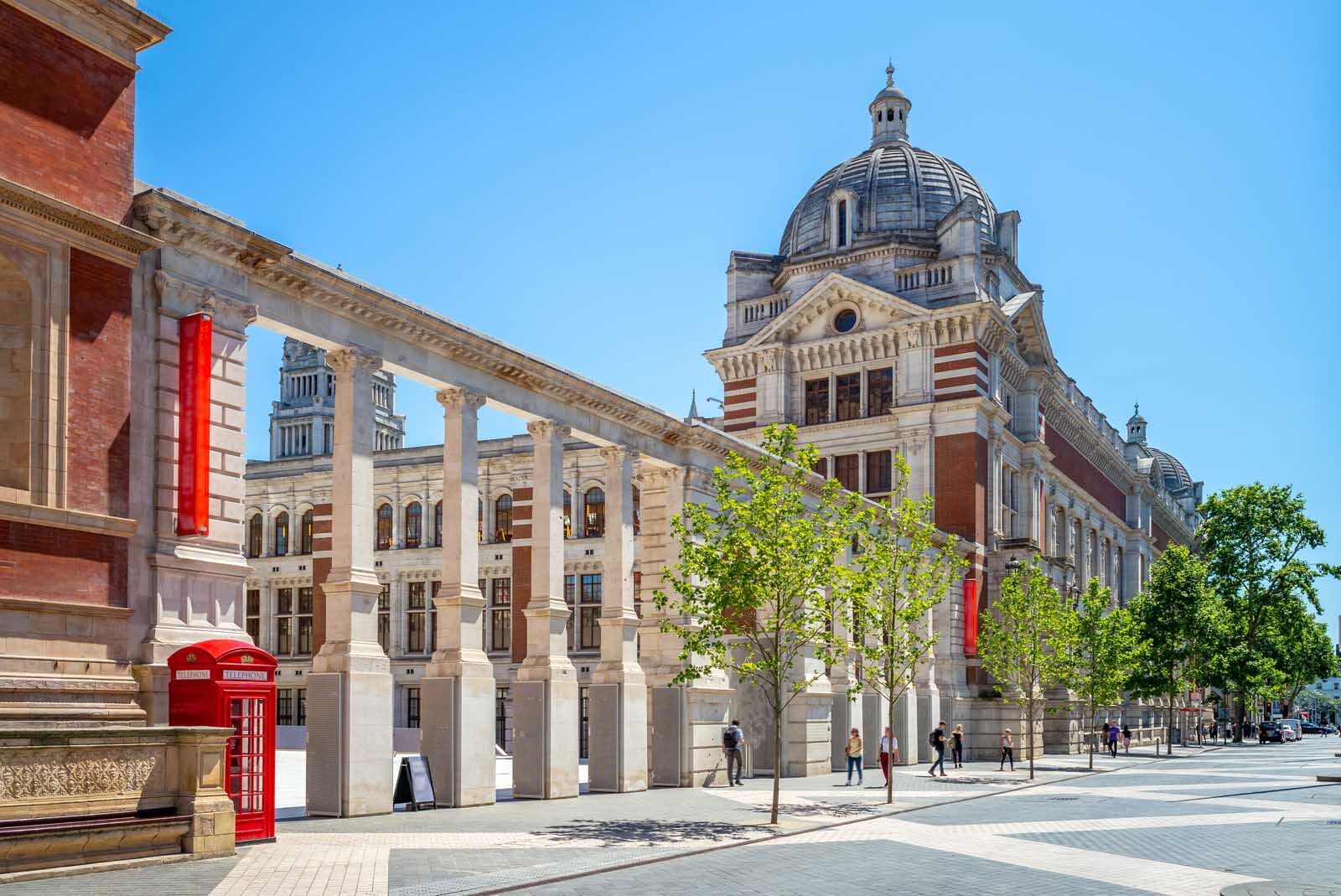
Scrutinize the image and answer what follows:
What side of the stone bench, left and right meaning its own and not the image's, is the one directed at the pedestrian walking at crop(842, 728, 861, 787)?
left

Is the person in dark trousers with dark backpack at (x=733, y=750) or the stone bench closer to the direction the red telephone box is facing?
the person in dark trousers with dark backpack

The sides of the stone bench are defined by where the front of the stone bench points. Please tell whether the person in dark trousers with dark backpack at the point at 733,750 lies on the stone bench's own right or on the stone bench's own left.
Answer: on the stone bench's own left

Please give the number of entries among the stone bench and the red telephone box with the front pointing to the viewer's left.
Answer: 0

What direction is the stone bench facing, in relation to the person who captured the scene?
facing the viewer and to the right of the viewer

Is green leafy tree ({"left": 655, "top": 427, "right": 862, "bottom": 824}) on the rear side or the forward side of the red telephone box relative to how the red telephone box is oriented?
on the forward side
